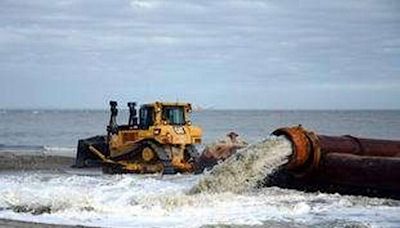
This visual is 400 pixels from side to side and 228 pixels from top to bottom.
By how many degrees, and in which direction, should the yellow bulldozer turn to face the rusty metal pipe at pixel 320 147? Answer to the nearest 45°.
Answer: approximately 180°

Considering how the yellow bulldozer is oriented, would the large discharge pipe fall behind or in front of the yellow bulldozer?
behind

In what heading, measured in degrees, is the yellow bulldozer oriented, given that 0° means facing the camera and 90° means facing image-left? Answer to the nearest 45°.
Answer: approximately 135°
